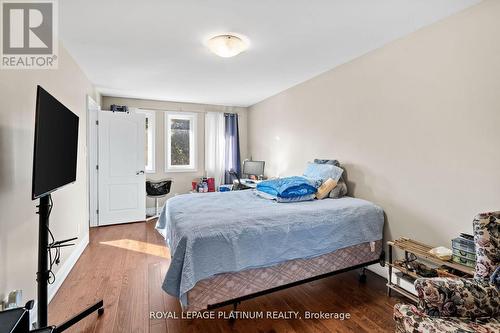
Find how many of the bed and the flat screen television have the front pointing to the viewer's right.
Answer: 1

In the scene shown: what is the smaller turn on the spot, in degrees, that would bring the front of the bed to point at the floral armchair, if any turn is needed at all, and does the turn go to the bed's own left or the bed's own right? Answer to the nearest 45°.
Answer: approximately 90° to the bed's own left

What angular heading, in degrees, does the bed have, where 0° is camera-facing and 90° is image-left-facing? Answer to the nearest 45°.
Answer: approximately 45°

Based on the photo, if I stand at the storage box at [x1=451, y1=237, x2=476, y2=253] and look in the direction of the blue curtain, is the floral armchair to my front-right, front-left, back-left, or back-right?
back-left

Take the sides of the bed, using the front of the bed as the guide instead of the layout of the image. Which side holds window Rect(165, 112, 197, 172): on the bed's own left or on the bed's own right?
on the bed's own right

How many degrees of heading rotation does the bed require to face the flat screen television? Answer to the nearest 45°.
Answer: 0° — it already faces it

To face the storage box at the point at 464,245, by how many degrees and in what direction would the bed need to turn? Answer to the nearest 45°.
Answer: approximately 135° to its left

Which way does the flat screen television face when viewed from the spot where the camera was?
facing to the right of the viewer

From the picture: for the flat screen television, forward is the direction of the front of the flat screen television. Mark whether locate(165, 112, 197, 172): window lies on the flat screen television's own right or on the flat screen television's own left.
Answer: on the flat screen television's own left

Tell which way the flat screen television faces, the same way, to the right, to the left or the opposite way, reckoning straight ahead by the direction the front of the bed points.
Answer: the opposite way
